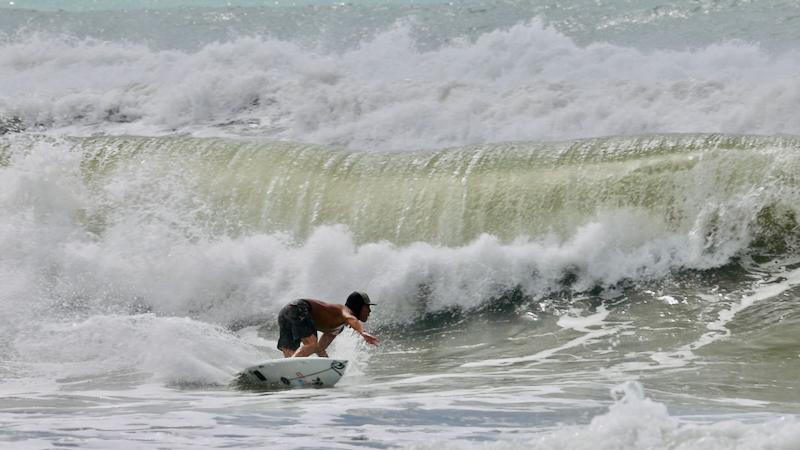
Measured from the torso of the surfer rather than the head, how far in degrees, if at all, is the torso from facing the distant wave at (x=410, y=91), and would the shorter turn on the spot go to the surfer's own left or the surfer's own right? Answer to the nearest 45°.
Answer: approximately 90° to the surfer's own left

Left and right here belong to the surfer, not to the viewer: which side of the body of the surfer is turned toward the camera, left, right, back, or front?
right

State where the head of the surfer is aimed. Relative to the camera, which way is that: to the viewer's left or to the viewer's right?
to the viewer's right
